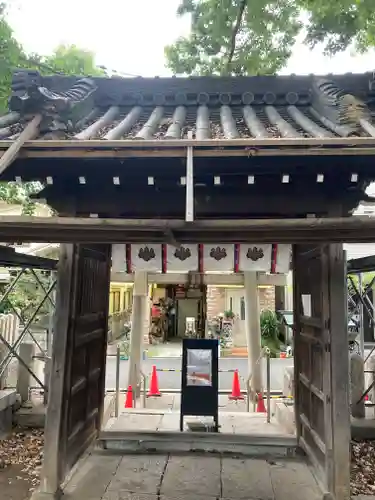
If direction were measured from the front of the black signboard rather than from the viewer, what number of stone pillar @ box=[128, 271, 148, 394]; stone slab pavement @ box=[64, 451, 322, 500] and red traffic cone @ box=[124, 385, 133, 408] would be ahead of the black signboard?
1

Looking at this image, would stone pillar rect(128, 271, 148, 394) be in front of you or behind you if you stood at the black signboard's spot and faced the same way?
behind

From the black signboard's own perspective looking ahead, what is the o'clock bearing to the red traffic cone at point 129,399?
The red traffic cone is roughly at 5 o'clock from the black signboard.

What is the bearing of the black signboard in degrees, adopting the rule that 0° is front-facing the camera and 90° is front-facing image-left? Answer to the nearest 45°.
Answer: approximately 0°

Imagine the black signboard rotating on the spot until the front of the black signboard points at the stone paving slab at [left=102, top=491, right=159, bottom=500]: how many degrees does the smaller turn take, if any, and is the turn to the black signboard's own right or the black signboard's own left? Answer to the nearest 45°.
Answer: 0° — it already faces it

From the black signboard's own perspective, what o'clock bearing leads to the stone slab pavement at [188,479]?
The stone slab pavement is roughly at 12 o'clock from the black signboard.

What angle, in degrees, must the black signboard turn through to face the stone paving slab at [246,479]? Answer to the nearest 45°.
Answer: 0° — it already faces it

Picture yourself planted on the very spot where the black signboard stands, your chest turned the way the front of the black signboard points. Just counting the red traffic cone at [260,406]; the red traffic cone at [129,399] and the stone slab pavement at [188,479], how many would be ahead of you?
1

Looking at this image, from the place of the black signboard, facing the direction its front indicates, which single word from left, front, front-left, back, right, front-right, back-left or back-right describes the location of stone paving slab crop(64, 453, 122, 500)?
front-right
